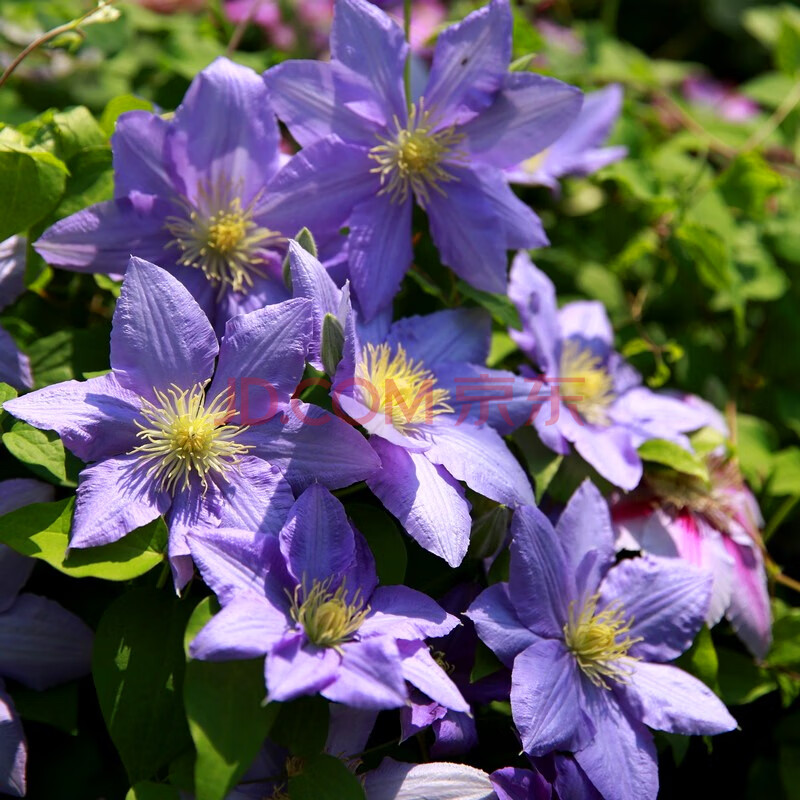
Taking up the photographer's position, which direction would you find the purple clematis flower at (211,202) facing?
facing the viewer

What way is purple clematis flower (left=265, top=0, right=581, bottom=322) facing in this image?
toward the camera
